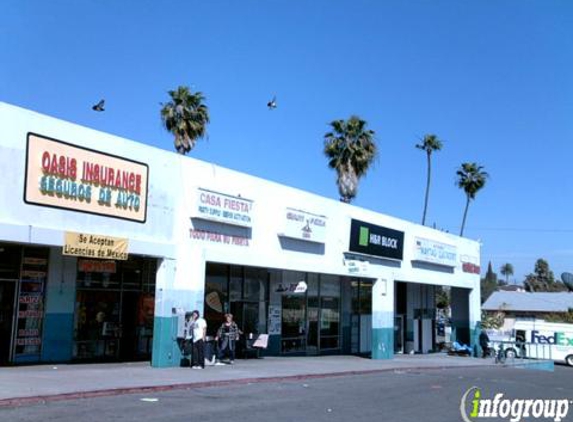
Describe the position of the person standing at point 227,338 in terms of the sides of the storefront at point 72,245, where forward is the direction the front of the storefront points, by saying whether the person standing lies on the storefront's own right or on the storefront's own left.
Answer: on the storefront's own left

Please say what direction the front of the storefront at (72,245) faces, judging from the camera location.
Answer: facing the viewer and to the right of the viewer

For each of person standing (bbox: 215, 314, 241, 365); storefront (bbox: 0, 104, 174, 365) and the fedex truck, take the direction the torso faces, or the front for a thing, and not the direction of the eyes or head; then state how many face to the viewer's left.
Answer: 1

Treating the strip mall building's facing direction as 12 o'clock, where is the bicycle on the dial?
The bicycle is roughly at 9 o'clock from the strip mall building.

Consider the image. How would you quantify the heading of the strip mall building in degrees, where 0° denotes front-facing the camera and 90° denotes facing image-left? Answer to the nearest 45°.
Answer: approximately 315°

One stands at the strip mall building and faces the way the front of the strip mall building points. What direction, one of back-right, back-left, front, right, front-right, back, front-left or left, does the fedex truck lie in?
left

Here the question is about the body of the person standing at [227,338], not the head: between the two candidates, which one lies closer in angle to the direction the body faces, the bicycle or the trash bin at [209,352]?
the trash bin

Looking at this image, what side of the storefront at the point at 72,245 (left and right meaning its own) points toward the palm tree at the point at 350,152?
left

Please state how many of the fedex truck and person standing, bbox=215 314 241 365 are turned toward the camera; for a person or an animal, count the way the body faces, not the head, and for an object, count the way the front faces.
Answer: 1

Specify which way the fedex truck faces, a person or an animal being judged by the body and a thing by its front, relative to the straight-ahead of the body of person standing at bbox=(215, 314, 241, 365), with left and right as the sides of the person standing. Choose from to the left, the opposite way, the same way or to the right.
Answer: to the right

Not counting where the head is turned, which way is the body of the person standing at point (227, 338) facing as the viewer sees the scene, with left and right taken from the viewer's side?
facing the viewer

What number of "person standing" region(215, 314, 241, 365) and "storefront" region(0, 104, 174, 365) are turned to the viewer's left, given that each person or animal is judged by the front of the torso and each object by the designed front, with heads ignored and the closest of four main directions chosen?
0

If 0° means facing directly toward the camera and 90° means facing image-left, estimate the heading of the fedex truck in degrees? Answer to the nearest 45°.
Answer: approximately 90°
